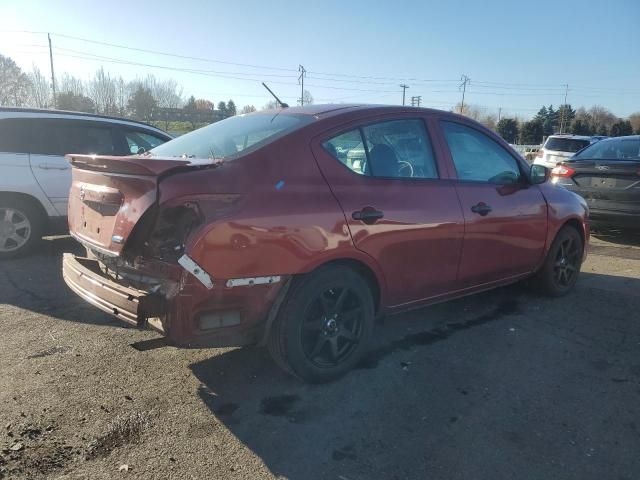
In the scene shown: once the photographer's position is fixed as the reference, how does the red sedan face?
facing away from the viewer and to the right of the viewer

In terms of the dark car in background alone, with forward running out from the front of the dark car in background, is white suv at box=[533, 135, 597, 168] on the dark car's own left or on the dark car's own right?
on the dark car's own left

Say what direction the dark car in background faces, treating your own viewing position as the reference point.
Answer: facing away from the viewer and to the right of the viewer
